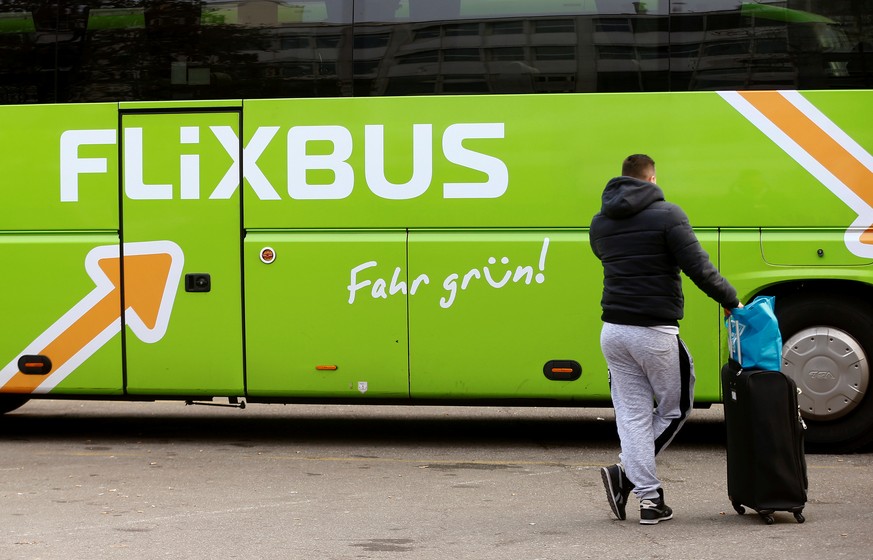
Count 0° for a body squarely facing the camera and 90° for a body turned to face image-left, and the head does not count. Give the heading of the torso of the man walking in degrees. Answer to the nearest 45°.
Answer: approximately 225°
